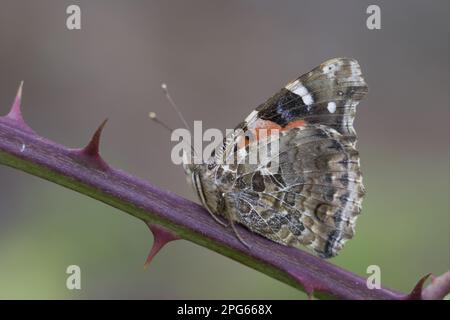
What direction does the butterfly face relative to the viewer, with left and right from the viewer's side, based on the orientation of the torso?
facing to the left of the viewer
